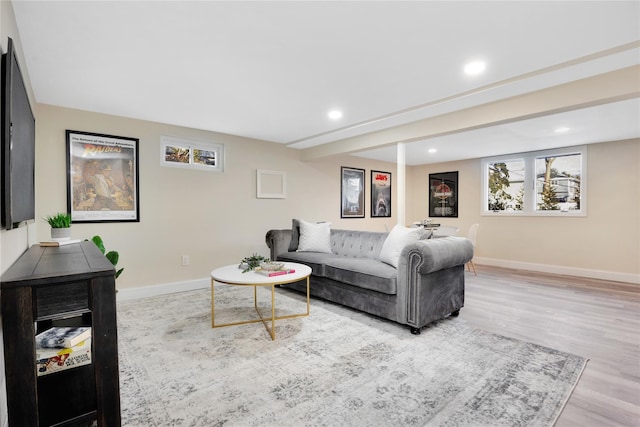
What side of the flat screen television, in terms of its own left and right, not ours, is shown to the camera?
right

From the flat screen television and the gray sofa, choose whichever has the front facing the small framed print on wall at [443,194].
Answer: the flat screen television

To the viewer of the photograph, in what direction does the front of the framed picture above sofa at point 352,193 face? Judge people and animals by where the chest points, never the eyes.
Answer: facing the viewer and to the right of the viewer

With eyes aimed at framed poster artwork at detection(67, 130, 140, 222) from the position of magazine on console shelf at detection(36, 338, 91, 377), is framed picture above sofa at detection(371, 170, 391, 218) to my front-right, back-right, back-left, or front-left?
front-right

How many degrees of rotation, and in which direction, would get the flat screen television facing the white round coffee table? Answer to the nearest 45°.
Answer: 0° — it already faces it

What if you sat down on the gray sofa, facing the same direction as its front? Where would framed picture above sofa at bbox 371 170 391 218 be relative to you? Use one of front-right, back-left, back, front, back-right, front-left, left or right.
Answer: back-right

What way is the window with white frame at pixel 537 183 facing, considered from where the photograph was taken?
facing the viewer and to the left of the viewer

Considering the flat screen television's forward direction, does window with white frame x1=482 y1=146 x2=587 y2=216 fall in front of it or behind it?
in front

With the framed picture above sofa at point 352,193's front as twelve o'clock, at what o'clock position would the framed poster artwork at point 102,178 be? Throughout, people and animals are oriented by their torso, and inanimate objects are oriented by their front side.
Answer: The framed poster artwork is roughly at 3 o'clock from the framed picture above sofa.

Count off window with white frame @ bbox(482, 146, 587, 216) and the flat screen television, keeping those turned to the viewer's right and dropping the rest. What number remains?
1

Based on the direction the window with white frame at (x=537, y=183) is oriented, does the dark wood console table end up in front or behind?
in front

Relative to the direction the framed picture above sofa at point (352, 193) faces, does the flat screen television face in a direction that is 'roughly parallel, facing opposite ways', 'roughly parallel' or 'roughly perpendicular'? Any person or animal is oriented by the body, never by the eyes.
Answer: roughly perpendicular

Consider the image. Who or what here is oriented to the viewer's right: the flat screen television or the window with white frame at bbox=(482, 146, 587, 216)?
the flat screen television

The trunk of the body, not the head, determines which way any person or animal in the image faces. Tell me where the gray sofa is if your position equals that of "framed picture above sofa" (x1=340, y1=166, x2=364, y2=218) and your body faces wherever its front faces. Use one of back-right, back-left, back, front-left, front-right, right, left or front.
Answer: front-right

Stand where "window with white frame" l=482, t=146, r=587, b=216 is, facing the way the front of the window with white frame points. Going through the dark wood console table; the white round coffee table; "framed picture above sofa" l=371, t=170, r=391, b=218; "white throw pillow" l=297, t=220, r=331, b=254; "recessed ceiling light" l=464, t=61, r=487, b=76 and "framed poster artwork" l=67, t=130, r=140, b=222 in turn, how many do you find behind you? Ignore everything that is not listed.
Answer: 0

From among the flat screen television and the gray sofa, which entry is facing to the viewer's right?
the flat screen television

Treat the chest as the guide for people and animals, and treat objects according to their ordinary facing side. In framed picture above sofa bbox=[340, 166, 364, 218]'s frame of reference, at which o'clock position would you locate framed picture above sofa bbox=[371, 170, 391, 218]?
framed picture above sofa bbox=[371, 170, 391, 218] is roughly at 9 o'clock from framed picture above sofa bbox=[340, 166, 364, 218].
